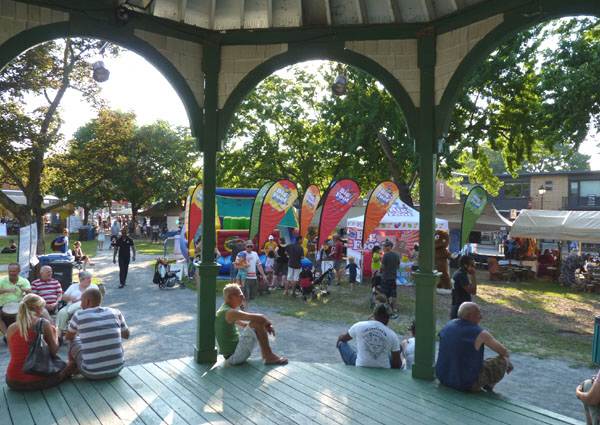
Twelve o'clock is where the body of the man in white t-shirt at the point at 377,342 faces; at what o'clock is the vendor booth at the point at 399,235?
The vendor booth is roughly at 12 o'clock from the man in white t-shirt.

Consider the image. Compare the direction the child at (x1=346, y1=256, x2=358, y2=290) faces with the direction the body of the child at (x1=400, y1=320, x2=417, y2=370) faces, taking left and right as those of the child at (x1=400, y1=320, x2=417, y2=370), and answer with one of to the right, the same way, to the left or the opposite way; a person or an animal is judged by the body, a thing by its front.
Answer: the same way

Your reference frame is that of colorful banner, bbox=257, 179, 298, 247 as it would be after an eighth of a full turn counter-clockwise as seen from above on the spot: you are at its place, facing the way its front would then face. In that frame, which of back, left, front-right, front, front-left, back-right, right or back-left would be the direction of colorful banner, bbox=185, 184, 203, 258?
back

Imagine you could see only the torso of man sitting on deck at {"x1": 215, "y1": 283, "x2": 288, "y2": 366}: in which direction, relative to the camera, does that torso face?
to the viewer's right

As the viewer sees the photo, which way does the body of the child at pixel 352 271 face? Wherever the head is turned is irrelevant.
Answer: away from the camera

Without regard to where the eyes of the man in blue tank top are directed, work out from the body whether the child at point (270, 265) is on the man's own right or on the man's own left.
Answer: on the man's own left

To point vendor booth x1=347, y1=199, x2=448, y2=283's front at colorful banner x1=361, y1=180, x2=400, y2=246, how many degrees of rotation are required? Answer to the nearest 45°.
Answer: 0° — it already faces it

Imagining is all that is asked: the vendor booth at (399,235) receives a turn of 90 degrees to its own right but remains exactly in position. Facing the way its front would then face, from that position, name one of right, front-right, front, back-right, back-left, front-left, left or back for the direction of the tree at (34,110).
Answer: front-left

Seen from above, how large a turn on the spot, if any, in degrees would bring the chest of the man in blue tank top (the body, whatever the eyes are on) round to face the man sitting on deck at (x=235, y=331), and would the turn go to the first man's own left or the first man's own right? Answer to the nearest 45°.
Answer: approximately 135° to the first man's own left

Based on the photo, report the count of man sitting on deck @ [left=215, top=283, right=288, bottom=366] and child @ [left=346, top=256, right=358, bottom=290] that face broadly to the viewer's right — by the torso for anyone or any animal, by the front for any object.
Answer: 1

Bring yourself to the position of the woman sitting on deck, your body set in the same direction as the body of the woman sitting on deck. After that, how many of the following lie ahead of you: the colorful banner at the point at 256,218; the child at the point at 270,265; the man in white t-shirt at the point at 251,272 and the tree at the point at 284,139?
4

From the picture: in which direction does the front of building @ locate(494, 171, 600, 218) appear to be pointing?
toward the camera

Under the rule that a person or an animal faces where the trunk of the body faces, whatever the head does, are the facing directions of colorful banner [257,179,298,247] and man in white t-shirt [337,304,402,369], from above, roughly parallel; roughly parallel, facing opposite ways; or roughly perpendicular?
roughly parallel, facing opposite ways

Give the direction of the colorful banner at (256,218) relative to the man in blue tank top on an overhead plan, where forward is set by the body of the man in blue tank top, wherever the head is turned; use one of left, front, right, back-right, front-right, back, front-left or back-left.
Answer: left

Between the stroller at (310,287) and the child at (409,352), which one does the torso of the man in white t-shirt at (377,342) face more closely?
the stroller
